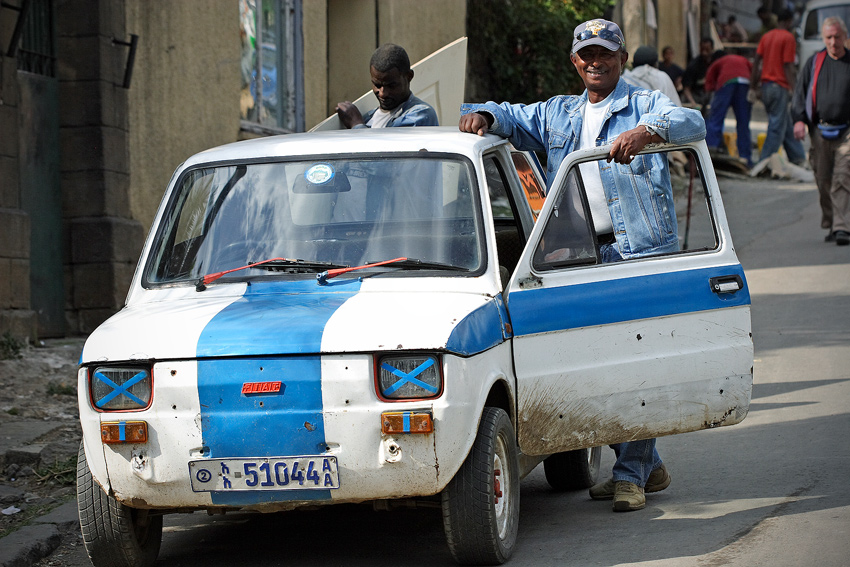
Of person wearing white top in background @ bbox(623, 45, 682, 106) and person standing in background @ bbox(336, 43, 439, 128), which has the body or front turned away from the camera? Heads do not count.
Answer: person wearing white top in background @ bbox(623, 45, 682, 106)

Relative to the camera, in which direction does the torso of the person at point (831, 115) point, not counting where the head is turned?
toward the camera

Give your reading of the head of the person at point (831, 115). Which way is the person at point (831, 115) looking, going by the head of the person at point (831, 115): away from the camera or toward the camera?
toward the camera

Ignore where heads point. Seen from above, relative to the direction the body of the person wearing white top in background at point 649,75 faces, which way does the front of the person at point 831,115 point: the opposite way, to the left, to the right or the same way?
the opposite way

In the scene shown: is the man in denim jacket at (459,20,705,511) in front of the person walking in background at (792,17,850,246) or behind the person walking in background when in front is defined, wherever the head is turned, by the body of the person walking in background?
in front

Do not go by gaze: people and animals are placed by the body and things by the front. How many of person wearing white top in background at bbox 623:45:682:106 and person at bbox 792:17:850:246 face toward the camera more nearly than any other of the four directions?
1

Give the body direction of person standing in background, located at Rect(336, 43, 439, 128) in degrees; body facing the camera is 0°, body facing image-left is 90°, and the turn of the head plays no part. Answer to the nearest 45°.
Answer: approximately 45°

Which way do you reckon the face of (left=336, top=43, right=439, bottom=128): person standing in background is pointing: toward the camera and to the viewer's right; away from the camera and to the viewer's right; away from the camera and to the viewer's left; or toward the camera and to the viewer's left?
toward the camera and to the viewer's left

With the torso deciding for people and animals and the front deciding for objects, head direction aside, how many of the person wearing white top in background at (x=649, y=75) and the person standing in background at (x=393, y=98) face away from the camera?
1

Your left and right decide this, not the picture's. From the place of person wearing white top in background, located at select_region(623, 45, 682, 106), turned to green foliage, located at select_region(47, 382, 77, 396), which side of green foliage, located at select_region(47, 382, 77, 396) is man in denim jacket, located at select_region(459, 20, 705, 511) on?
left

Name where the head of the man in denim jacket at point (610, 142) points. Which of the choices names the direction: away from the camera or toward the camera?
toward the camera

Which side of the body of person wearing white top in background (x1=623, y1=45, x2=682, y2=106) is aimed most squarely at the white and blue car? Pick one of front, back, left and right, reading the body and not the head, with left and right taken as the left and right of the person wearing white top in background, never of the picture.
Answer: back

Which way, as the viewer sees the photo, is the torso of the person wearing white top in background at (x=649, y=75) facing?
away from the camera

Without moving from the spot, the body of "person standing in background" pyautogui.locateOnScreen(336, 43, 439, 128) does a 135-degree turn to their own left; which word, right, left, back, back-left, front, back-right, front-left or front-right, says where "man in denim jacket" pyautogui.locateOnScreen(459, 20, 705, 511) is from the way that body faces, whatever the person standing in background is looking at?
front-right

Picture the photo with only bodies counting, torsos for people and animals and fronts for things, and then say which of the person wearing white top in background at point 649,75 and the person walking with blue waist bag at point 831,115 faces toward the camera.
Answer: the person walking with blue waist bag at point 831,115

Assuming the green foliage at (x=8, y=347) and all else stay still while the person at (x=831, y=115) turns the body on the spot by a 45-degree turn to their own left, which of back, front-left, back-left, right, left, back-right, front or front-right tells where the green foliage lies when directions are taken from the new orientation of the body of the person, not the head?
right

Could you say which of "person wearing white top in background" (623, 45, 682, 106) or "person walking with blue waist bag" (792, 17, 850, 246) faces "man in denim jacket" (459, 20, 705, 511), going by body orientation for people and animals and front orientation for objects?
"person walking with blue waist bag" (792, 17, 850, 246)
